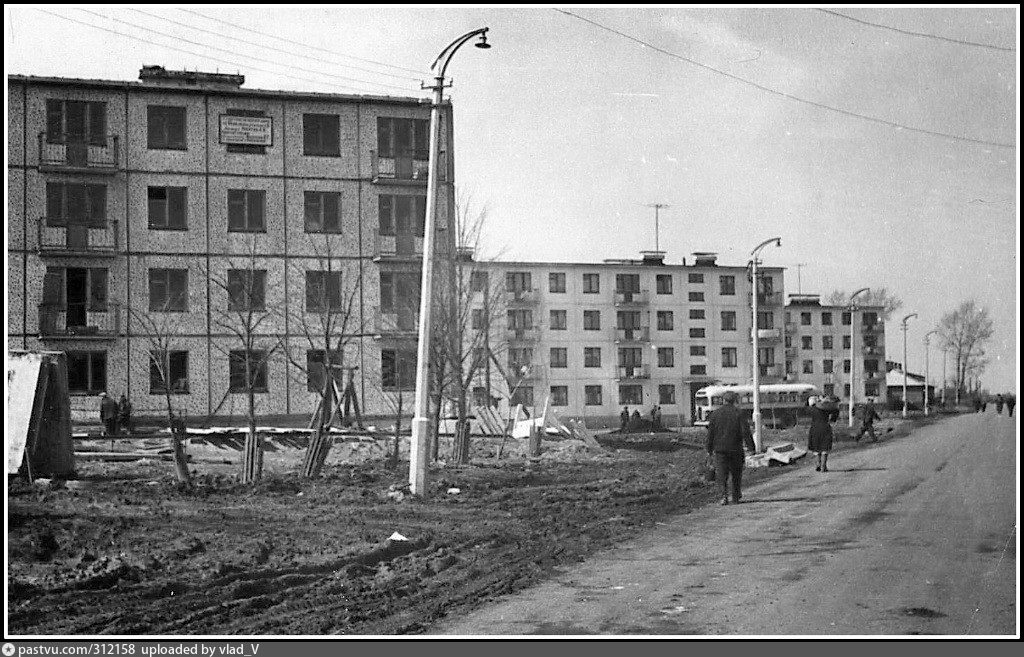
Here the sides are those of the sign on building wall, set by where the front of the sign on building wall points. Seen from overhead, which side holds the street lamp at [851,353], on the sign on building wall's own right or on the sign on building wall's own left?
on the sign on building wall's own left

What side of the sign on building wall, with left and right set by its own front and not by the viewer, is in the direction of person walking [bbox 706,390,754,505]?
front

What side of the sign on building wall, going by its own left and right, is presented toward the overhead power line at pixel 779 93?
left

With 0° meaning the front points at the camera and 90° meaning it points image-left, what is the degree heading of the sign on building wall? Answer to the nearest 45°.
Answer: approximately 0°

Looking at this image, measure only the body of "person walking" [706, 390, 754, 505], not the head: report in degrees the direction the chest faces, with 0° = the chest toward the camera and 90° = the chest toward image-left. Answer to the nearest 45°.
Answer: approximately 180°

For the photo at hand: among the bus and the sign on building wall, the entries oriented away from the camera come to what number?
0

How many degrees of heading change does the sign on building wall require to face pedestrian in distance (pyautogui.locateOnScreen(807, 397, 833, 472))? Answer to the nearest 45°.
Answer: approximately 90° to its left

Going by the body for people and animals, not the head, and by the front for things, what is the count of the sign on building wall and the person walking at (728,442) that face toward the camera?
1

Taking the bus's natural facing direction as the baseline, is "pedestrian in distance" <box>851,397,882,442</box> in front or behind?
behind

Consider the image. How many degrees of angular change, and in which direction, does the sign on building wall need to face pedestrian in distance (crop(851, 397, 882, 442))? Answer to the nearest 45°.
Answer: approximately 90° to its left

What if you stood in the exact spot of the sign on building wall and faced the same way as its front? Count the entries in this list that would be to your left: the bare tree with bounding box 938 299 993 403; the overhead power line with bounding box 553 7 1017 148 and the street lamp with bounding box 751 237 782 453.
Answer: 3
